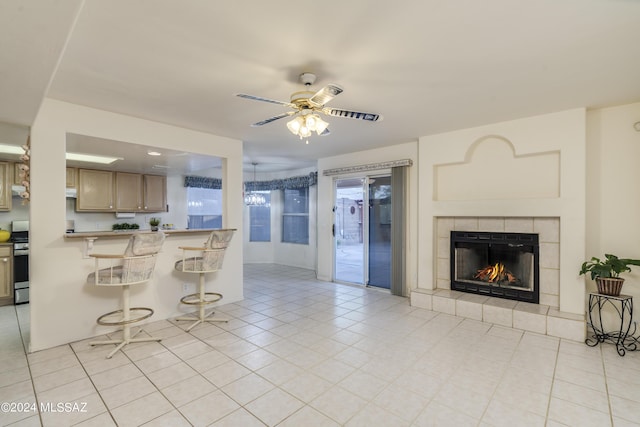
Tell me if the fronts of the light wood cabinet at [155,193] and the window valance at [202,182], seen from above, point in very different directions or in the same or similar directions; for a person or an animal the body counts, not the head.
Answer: same or similar directions

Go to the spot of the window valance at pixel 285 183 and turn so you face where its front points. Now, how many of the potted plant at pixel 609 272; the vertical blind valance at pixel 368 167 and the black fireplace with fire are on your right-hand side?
0

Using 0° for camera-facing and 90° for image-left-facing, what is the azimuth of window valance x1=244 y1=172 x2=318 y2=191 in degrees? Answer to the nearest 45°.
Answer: approximately 45°

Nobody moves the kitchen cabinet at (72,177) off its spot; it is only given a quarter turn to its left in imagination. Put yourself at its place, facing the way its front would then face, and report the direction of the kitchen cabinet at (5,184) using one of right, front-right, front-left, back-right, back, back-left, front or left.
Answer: back

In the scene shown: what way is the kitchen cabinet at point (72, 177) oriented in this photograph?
toward the camera

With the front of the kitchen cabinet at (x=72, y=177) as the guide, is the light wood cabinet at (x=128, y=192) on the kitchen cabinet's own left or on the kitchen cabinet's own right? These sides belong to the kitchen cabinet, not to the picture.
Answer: on the kitchen cabinet's own left

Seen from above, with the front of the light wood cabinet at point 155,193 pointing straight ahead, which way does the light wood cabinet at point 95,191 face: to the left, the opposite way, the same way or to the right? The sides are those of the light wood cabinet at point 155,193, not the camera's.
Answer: the same way

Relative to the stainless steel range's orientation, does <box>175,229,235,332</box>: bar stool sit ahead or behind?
ahead

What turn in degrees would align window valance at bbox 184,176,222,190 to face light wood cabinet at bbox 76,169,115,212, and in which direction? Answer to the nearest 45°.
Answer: approximately 45° to its right

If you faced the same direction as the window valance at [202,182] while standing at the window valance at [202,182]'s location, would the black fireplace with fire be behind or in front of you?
in front

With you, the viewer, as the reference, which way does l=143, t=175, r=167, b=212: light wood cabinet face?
facing the viewer

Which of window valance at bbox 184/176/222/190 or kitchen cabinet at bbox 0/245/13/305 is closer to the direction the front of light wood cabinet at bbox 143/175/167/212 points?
the kitchen cabinet

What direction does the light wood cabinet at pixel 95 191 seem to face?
toward the camera

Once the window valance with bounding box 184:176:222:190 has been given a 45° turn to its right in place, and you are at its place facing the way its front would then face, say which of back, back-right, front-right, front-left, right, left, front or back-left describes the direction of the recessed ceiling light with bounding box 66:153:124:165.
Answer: front

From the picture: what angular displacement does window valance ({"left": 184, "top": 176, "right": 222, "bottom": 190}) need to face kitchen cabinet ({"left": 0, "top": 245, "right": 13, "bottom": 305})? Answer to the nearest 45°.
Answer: approximately 45° to its right
